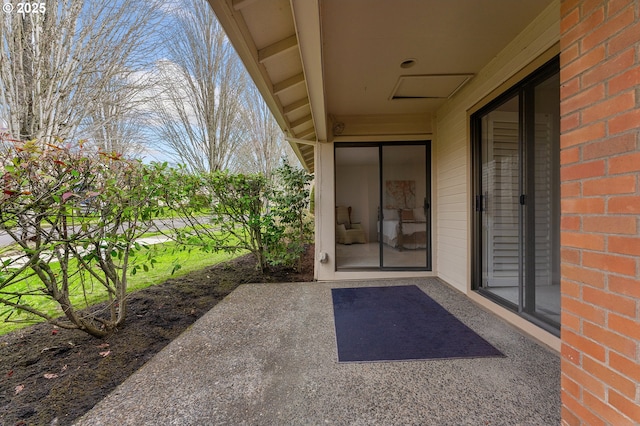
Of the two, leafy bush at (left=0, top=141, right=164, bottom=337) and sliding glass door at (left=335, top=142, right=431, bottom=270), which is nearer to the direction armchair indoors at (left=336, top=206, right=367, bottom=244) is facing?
the sliding glass door

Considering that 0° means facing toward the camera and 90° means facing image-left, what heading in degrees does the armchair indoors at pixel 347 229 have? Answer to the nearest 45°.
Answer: approximately 315°

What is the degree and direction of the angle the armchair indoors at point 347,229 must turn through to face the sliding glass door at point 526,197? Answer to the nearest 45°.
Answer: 0° — it already faces it

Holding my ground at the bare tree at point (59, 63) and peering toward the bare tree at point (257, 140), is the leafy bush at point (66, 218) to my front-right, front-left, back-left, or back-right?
back-right

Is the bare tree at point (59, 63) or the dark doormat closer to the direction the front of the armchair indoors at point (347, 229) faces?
the dark doormat

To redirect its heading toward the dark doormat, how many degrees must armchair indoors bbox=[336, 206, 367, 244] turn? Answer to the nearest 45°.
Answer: approximately 45° to its right

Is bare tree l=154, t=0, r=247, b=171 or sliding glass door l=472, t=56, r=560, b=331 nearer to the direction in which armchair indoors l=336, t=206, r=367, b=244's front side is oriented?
the sliding glass door

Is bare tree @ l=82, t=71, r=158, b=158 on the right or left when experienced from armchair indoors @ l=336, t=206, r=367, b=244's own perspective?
on its right

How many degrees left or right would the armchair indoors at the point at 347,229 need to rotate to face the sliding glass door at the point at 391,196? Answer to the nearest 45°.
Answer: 0° — it already faces it

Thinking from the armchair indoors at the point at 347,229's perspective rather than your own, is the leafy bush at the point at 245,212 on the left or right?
on its right
